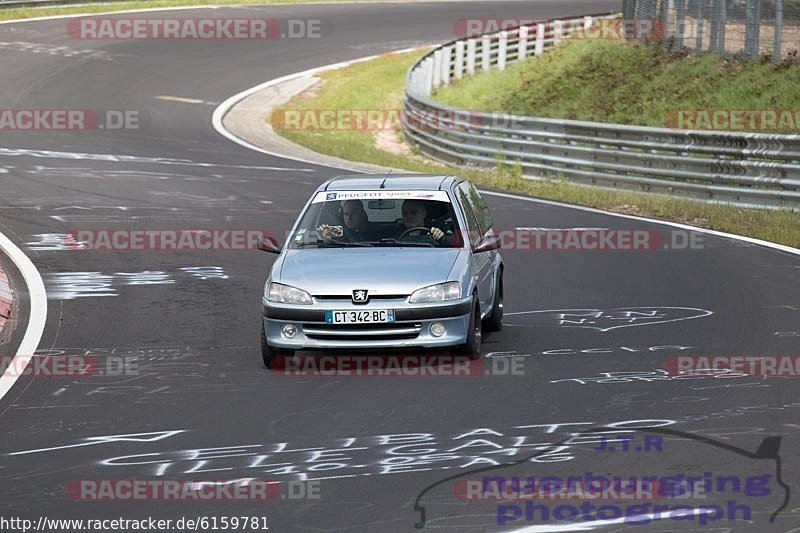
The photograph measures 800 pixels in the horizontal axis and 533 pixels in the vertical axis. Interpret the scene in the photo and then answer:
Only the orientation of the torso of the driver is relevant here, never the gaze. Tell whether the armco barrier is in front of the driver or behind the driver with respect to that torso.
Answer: behind

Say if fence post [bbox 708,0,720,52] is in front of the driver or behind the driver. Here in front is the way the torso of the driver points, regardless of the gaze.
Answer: behind

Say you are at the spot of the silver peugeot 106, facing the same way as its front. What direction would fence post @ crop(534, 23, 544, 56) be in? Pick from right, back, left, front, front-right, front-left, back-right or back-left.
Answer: back

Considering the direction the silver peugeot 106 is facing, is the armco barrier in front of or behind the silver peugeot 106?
behind

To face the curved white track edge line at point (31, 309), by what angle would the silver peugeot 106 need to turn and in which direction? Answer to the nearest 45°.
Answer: approximately 135° to its right

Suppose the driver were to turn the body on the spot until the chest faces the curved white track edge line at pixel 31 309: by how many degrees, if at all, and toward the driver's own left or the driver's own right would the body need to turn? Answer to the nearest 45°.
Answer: approximately 90° to the driver's own right

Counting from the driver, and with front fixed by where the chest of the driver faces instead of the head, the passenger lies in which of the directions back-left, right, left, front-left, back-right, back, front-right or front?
right
